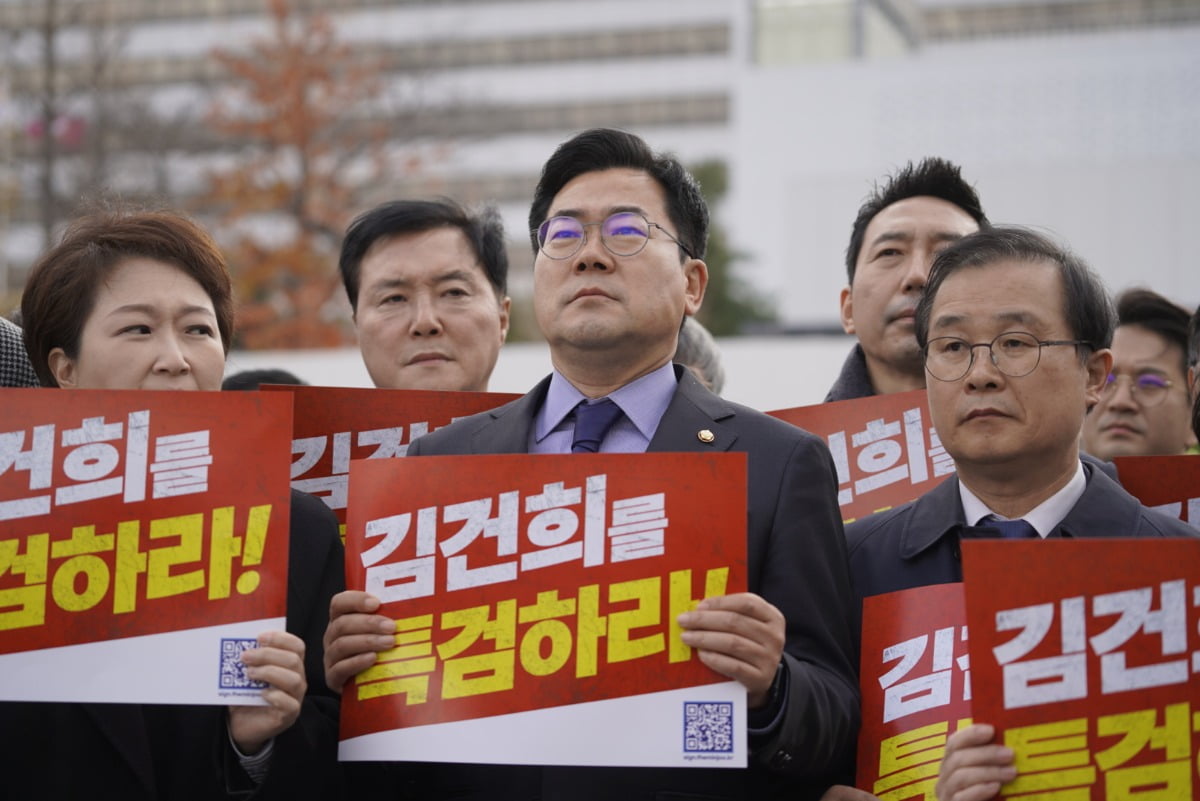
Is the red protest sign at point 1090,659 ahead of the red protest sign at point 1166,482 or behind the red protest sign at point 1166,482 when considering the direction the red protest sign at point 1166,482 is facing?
ahead

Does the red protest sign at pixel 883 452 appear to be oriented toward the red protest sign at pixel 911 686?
yes

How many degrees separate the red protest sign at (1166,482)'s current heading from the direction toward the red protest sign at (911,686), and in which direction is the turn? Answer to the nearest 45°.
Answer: approximately 45° to its right

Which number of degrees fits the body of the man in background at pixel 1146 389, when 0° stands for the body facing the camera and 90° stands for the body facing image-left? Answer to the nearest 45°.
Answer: approximately 45°

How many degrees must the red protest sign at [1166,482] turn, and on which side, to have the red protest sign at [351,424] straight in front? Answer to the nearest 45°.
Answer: approximately 90° to its right

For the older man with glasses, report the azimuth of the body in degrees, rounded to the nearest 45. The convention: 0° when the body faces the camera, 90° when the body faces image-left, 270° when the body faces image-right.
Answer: approximately 45°
